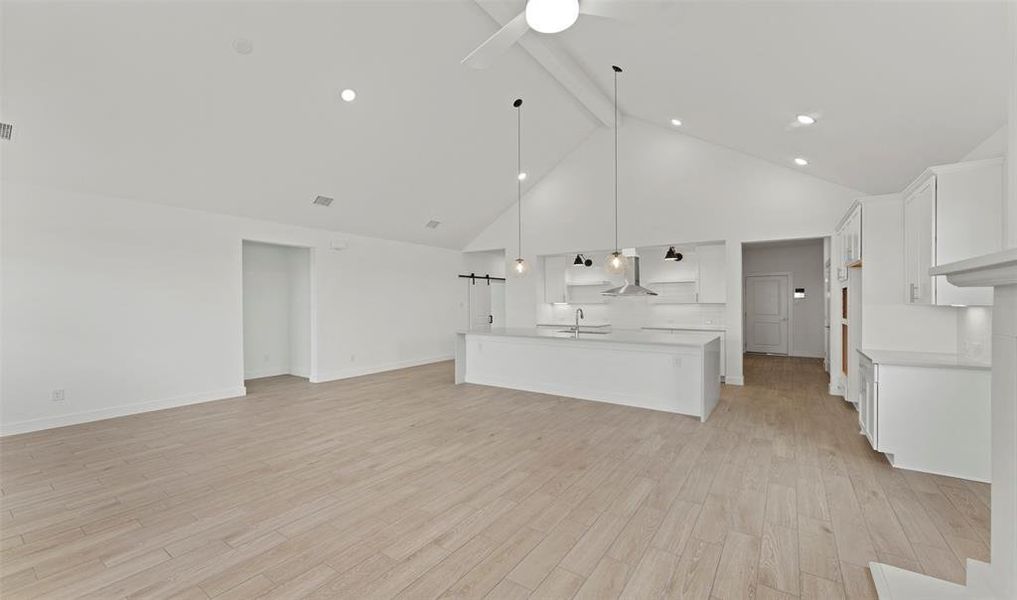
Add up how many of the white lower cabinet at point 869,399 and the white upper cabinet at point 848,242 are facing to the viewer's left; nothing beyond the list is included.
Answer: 2

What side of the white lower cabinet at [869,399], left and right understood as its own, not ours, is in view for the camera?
left

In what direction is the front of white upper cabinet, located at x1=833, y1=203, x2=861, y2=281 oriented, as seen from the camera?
facing to the left of the viewer

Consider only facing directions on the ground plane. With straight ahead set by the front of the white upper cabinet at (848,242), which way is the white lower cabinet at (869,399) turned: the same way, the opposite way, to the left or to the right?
the same way

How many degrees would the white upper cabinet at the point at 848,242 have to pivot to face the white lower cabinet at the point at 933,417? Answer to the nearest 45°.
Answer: approximately 90° to its left

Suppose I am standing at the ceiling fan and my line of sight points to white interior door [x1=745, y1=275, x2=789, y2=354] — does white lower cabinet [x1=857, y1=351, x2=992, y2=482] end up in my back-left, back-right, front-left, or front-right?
front-right

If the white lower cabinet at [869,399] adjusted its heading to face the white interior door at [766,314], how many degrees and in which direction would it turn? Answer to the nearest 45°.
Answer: approximately 90° to its right

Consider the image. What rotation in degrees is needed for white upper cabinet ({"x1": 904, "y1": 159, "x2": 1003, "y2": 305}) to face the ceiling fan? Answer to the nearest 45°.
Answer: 0° — it already faces it

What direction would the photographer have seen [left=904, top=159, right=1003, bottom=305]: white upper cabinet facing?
facing the viewer and to the left of the viewer

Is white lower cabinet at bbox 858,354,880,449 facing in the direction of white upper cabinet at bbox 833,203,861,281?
no

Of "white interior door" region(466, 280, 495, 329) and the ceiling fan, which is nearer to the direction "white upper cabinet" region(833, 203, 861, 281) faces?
the white interior door

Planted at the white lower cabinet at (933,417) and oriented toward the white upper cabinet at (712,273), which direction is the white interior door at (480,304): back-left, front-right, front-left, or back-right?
front-left

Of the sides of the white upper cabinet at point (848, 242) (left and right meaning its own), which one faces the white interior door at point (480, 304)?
front

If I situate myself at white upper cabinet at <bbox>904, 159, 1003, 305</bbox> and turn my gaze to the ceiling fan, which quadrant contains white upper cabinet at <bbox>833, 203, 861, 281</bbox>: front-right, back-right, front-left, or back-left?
back-right
